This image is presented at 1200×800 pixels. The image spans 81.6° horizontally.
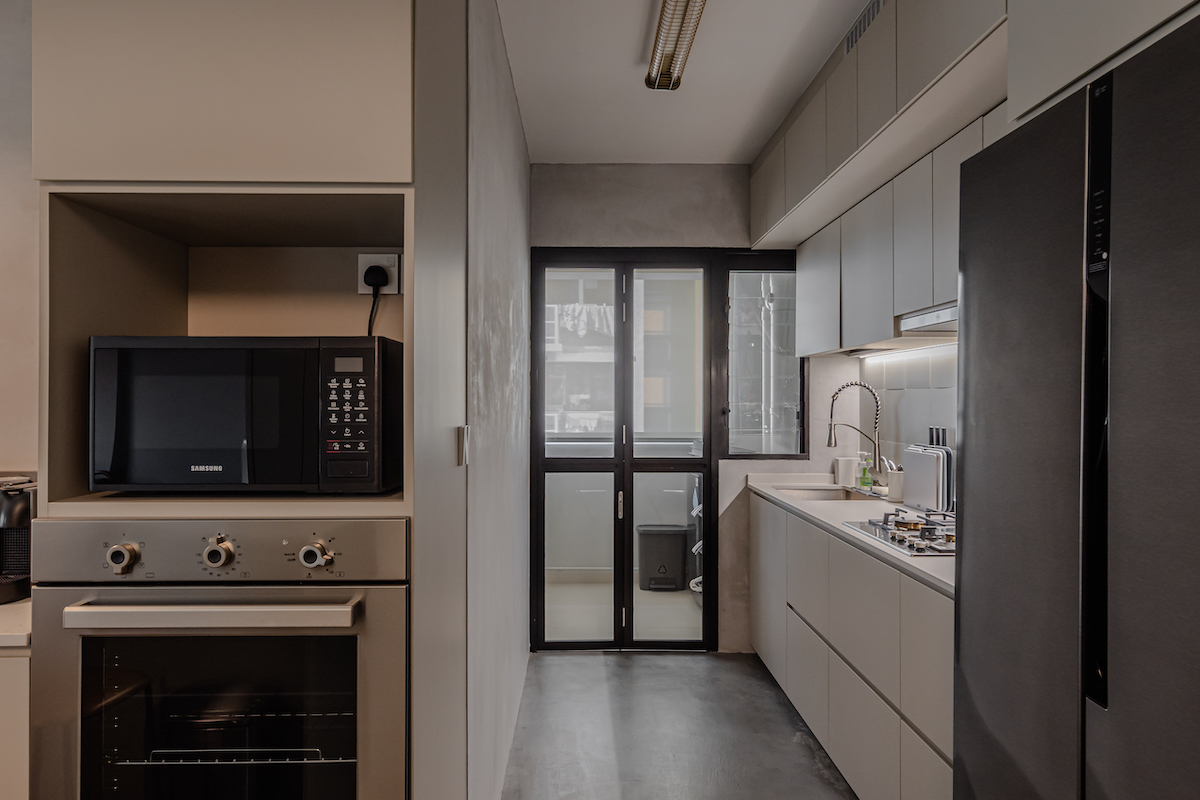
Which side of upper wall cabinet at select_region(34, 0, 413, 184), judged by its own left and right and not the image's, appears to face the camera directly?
front

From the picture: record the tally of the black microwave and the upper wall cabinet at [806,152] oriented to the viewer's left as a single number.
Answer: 1

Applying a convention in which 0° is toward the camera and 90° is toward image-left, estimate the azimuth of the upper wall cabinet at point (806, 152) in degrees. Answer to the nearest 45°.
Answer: approximately 90°

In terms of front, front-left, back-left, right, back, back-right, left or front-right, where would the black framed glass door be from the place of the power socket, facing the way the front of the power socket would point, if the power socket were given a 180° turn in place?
front-right

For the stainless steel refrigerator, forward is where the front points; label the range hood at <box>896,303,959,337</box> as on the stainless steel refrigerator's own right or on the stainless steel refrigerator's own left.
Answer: on the stainless steel refrigerator's own right

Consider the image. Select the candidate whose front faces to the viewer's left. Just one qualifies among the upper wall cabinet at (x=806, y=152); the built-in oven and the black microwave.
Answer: the upper wall cabinet

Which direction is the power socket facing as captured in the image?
toward the camera

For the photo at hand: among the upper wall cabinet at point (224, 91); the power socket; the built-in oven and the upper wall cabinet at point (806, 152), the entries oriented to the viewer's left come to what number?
1

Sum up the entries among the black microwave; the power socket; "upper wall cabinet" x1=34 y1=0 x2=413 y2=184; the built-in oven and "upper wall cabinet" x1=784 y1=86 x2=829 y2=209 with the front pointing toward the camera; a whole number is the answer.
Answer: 4

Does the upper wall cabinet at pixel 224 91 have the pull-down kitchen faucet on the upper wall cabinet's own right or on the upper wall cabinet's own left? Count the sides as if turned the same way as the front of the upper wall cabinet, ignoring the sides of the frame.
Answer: on the upper wall cabinet's own left
